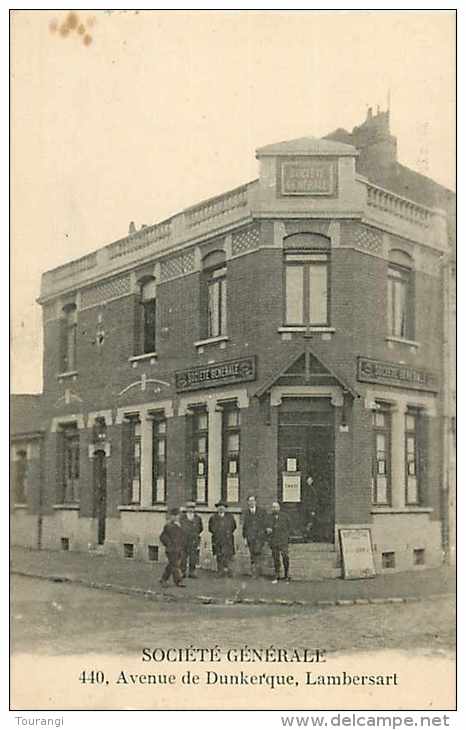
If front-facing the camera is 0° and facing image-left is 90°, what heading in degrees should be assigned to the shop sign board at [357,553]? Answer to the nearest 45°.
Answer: approximately 0°
